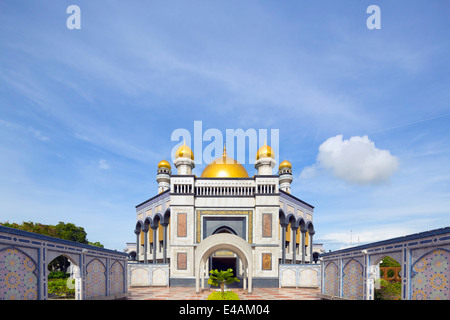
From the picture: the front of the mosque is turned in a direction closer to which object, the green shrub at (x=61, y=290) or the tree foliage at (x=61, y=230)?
the green shrub

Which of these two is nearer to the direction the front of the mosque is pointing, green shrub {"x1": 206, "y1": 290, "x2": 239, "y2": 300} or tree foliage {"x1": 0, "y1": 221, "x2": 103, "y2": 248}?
the green shrub

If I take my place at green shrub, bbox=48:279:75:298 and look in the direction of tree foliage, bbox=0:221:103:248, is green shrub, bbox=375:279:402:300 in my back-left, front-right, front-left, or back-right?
back-right

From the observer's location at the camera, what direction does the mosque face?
facing the viewer

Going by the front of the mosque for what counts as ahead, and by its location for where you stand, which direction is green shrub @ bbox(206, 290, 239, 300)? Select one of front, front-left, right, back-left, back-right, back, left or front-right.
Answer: front

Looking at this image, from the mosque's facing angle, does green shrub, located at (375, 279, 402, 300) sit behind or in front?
in front
